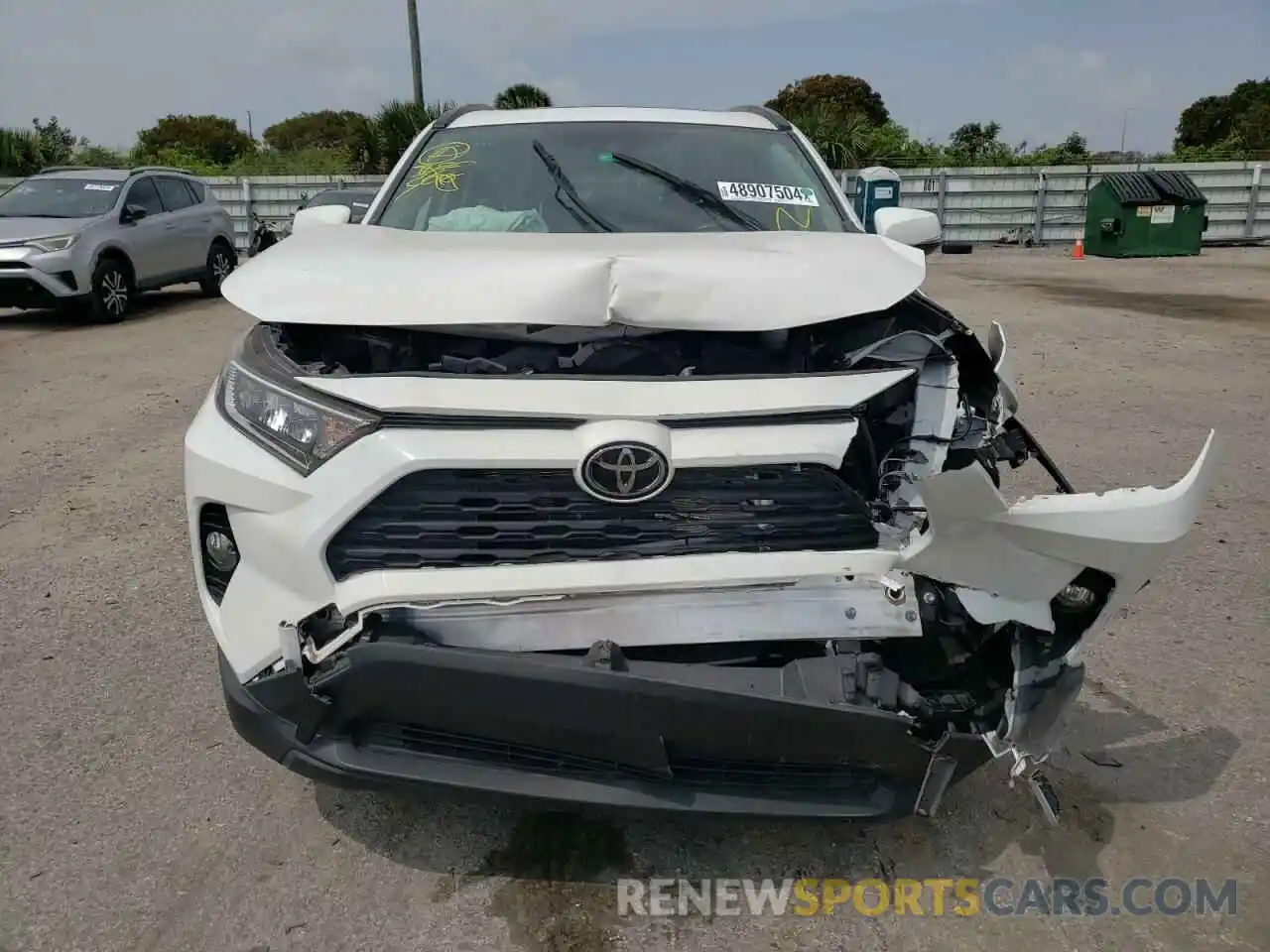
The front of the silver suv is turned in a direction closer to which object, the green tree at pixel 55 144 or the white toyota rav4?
the white toyota rav4

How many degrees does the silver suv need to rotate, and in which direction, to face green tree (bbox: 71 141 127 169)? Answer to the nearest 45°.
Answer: approximately 135° to its right

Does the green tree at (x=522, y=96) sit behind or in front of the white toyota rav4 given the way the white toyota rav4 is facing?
behind

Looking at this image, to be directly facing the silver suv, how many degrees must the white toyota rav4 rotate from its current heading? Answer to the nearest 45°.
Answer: approximately 135° to its right

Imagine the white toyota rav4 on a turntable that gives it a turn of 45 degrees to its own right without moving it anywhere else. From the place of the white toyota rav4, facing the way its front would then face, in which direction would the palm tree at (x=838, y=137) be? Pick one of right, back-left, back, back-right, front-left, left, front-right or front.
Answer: back-right

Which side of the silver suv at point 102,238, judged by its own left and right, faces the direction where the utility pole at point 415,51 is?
back

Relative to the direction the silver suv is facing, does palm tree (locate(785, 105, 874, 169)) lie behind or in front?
behind

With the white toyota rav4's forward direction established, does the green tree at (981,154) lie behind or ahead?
behind

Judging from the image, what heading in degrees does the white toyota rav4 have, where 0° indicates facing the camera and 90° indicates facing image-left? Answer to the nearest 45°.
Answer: approximately 0°

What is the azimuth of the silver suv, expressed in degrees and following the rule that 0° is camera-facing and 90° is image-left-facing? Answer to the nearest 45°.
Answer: approximately 45°

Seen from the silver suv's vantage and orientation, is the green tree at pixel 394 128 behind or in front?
behind

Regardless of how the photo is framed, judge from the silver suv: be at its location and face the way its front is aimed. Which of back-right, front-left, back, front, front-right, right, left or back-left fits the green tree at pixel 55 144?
back-right

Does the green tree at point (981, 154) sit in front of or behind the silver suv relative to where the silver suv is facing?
behind

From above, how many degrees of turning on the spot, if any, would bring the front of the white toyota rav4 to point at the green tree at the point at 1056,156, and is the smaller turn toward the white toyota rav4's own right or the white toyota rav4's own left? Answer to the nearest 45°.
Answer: approximately 180°
